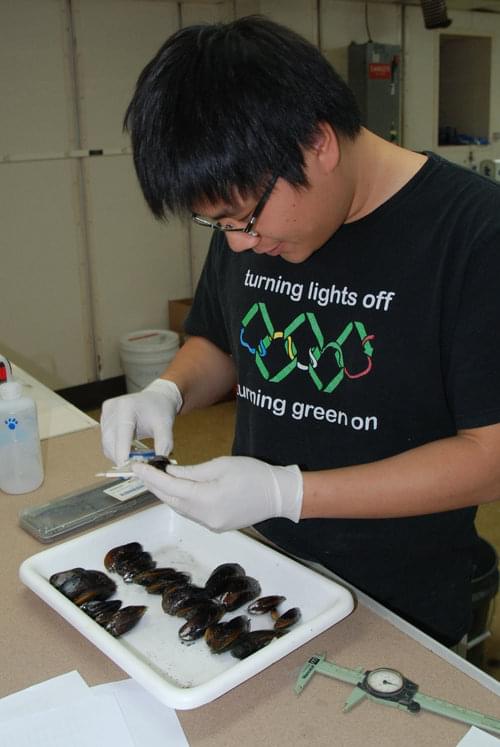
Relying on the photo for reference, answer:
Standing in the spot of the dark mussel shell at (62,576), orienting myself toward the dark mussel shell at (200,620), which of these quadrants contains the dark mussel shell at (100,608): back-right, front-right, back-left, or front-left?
front-right

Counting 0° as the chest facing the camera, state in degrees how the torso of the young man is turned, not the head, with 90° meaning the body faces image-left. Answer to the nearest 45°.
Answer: approximately 45°

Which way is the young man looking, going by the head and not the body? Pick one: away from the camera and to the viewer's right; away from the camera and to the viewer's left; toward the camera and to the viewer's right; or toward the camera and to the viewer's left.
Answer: toward the camera and to the viewer's left

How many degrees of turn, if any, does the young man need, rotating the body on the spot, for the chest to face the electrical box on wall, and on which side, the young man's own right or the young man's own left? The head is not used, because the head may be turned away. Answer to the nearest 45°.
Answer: approximately 135° to the young man's own right
